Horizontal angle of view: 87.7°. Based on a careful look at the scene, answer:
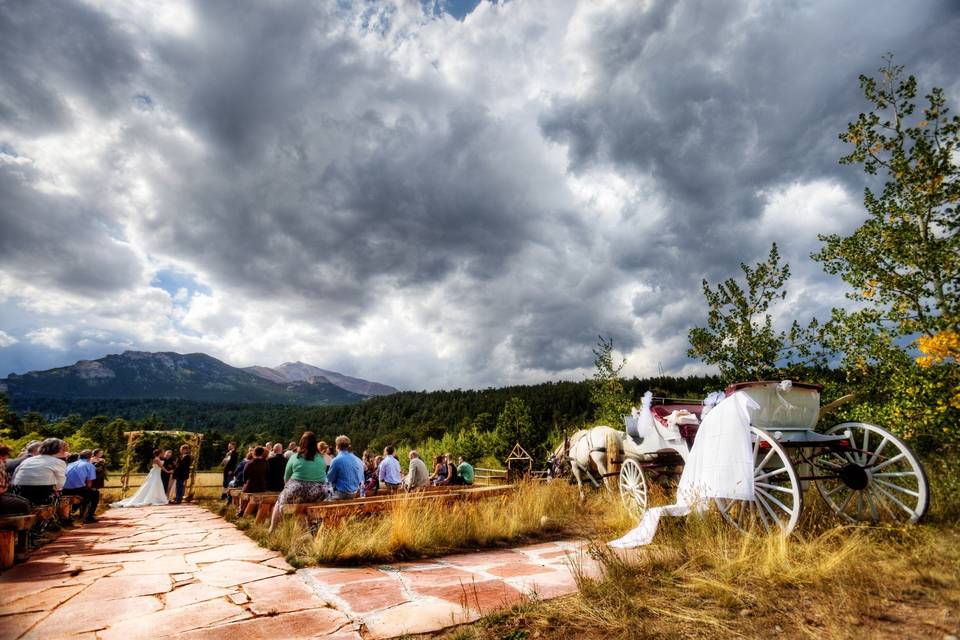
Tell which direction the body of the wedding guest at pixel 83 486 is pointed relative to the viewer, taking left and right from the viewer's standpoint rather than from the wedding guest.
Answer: facing away from the viewer and to the right of the viewer

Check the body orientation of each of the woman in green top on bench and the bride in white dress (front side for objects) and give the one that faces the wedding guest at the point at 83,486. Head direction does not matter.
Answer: the woman in green top on bench

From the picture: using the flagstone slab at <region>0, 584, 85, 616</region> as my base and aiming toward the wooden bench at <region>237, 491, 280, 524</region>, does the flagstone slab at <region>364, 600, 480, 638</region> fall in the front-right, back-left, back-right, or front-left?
back-right

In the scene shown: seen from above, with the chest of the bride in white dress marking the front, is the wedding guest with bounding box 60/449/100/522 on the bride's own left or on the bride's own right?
on the bride's own right

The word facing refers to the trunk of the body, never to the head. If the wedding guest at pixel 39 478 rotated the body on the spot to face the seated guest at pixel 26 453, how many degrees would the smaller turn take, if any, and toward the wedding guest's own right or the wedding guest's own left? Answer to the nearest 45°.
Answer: approximately 45° to the wedding guest's own left

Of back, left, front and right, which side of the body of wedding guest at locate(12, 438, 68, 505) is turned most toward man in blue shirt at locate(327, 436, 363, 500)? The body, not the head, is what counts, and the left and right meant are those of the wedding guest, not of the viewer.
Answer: right

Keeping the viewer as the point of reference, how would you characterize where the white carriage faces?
facing away from the viewer and to the left of the viewer

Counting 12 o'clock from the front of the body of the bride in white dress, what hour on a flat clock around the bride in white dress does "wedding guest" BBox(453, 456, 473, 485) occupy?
The wedding guest is roughly at 1 o'clock from the bride in white dress.

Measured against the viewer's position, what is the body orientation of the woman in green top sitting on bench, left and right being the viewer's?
facing away from the viewer and to the left of the viewer

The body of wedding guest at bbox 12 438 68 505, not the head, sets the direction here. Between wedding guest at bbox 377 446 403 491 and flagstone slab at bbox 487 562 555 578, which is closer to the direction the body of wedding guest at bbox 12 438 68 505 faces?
the wedding guest

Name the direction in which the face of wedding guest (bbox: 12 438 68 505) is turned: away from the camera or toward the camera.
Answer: away from the camera

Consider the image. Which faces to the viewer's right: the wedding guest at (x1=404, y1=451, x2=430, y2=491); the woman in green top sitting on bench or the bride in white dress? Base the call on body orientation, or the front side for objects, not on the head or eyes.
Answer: the bride in white dress

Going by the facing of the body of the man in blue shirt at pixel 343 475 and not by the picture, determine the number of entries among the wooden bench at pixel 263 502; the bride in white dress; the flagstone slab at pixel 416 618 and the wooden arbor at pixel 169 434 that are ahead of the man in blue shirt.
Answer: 3

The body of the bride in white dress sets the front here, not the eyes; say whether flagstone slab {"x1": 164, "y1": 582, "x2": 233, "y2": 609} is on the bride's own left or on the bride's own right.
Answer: on the bride's own right

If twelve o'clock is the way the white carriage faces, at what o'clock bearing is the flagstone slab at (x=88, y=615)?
The flagstone slab is roughly at 9 o'clock from the white carriage.
